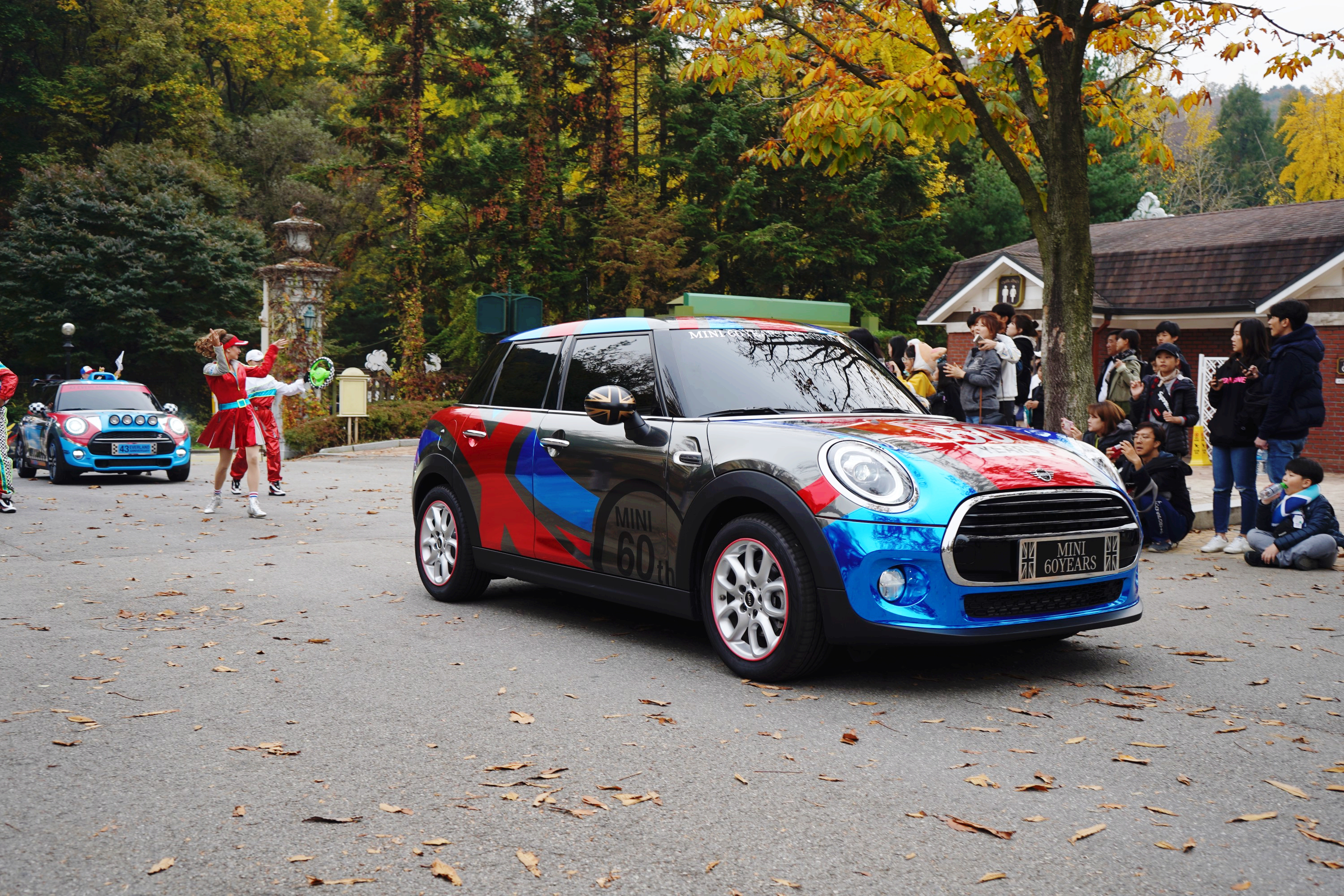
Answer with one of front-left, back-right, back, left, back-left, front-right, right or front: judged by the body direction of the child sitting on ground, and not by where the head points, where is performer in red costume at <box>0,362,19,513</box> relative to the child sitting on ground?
front-right

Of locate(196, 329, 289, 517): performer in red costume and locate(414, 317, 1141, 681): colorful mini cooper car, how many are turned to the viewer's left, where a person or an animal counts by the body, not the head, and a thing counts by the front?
0

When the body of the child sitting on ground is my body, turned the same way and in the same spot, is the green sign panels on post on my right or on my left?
on my right

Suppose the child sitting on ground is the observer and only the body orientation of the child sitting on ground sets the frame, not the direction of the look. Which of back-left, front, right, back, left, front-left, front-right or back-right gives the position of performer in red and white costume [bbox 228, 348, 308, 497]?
front-right

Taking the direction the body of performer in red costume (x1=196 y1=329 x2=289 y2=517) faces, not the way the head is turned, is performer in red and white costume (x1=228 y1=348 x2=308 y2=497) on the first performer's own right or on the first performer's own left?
on the first performer's own left

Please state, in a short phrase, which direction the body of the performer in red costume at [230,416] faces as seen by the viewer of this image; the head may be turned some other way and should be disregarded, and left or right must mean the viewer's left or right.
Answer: facing the viewer and to the right of the viewer

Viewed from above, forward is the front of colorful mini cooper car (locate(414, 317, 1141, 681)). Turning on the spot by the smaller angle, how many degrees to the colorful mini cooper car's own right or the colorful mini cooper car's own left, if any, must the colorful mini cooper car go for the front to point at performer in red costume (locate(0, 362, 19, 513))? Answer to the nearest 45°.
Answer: approximately 180°

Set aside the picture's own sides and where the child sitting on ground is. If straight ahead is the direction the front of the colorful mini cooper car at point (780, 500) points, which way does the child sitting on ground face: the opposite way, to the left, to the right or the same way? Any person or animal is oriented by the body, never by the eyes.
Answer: to the right

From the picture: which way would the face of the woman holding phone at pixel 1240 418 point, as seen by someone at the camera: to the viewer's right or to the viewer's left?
to the viewer's left

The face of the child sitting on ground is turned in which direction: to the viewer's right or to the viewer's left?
to the viewer's left

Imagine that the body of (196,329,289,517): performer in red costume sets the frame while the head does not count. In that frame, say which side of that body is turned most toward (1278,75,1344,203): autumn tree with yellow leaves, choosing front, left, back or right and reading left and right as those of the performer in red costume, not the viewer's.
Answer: left

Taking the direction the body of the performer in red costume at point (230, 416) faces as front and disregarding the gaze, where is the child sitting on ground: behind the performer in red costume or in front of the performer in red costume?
in front

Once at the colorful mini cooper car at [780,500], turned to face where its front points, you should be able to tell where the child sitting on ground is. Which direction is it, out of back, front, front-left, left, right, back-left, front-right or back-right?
left

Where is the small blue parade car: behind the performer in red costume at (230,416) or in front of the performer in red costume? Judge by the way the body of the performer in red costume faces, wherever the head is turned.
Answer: behind

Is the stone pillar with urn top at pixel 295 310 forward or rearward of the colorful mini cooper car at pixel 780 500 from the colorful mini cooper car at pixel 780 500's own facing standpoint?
rearward
